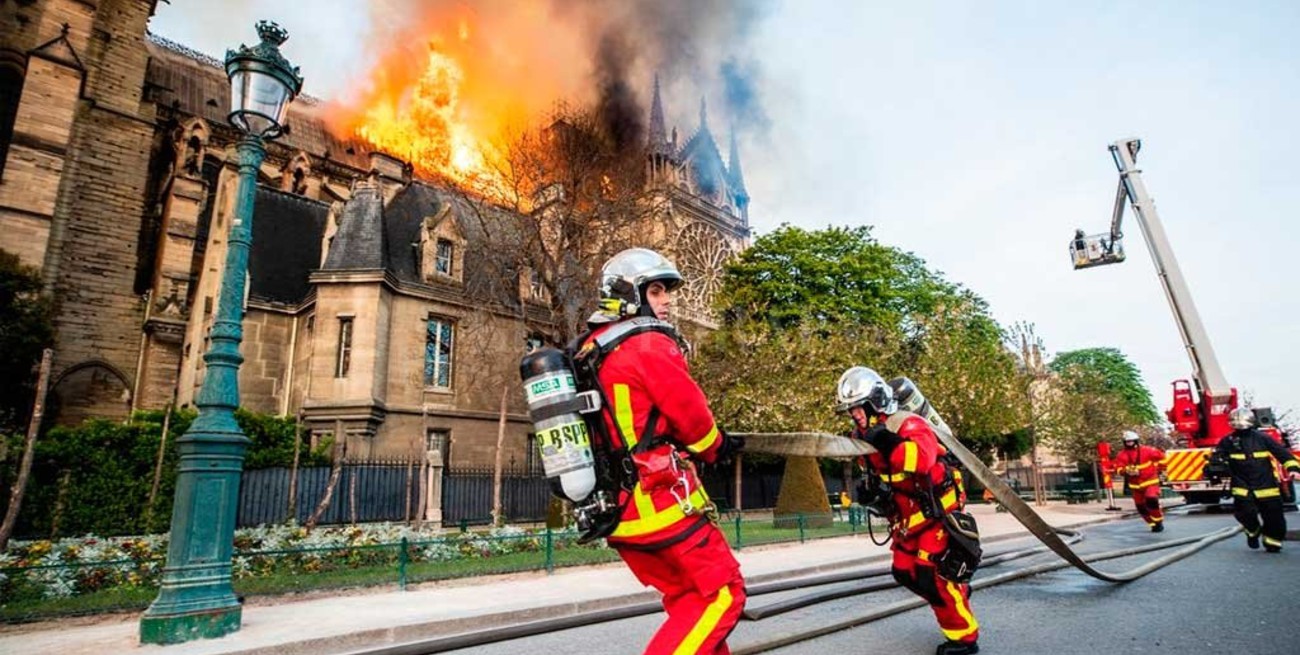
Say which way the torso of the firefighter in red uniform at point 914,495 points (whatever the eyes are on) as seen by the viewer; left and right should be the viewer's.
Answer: facing the viewer and to the left of the viewer

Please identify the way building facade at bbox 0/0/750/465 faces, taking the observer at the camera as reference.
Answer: facing the viewer and to the right of the viewer

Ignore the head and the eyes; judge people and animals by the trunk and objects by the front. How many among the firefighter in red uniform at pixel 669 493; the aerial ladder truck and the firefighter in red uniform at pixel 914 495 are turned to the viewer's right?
1

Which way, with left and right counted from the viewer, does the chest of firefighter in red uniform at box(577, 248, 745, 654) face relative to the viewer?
facing to the right of the viewer

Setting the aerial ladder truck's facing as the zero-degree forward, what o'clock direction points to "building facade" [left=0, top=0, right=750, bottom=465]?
The building facade is roughly at 8 o'clock from the aerial ladder truck.

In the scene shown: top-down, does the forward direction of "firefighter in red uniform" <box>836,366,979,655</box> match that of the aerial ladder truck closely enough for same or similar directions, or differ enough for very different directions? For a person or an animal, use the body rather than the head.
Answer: very different directions

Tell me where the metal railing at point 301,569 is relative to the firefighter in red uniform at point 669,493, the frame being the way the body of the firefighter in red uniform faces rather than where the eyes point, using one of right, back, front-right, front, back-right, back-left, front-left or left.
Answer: back-left

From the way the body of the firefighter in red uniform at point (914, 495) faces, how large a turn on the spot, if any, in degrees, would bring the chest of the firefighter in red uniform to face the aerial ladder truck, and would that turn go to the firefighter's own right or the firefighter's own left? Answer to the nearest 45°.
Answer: approximately 180°

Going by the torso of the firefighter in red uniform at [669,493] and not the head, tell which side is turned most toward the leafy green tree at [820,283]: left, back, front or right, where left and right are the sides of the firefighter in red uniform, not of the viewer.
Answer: left

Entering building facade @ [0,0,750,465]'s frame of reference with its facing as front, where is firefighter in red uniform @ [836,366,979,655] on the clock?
The firefighter in red uniform is roughly at 1 o'clock from the building facade.

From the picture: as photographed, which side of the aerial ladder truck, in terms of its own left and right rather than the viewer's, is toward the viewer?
back

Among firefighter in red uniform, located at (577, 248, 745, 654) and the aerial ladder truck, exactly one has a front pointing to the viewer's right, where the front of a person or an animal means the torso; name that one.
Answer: the firefighter in red uniform

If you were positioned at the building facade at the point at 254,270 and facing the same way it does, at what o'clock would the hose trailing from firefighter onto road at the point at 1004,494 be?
The hose trailing from firefighter onto road is roughly at 1 o'clock from the building facade.

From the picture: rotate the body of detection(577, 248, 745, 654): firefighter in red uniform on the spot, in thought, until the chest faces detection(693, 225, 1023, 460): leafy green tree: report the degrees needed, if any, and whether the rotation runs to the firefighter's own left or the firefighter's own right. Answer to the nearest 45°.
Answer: approximately 90° to the firefighter's own left

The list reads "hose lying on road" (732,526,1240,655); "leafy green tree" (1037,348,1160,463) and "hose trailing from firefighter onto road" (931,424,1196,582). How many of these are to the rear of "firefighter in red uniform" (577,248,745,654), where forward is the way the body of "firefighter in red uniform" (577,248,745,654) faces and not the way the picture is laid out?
0
